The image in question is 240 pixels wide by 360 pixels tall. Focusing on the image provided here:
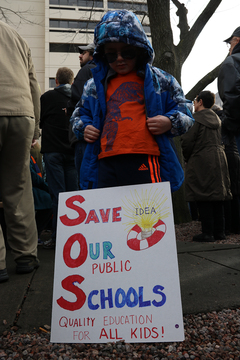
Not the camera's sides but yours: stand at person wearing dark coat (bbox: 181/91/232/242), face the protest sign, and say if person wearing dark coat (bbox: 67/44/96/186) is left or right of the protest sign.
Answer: right

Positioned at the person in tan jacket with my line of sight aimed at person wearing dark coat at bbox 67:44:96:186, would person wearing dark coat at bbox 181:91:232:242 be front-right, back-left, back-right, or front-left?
front-right

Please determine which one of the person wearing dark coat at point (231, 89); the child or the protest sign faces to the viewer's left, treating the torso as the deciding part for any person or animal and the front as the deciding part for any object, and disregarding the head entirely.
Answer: the person wearing dark coat

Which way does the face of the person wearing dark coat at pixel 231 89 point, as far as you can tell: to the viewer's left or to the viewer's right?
to the viewer's left

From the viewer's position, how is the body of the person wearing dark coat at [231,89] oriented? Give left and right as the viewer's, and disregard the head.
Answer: facing to the left of the viewer

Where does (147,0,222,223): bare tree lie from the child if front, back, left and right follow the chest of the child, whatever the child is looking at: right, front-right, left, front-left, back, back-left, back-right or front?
back

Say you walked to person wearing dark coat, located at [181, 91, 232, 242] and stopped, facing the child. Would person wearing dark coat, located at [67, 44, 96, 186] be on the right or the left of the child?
right

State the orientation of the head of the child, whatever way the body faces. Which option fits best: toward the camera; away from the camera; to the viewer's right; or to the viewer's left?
toward the camera

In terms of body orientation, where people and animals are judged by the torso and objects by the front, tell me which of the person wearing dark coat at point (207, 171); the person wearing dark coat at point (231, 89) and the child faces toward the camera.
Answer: the child

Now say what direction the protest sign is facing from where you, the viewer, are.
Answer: facing the viewer

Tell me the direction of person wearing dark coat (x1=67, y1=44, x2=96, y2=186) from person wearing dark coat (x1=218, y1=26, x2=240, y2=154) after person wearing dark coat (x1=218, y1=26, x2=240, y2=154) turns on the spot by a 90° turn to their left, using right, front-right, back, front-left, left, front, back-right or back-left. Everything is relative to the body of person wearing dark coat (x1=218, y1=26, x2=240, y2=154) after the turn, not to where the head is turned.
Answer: right

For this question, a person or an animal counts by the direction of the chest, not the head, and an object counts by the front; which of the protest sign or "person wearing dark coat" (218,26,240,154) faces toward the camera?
the protest sign

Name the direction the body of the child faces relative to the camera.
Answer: toward the camera

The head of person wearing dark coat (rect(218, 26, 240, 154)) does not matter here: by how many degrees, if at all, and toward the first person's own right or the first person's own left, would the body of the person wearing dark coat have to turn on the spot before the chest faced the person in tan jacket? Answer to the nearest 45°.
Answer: approximately 45° to the first person's own left

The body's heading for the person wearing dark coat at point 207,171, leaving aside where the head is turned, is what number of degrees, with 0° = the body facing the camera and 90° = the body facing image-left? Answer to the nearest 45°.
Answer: approximately 135°

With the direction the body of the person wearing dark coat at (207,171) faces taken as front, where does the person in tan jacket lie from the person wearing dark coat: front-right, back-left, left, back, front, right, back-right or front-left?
left

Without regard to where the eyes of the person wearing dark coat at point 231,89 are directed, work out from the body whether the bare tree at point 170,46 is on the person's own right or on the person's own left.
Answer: on the person's own right

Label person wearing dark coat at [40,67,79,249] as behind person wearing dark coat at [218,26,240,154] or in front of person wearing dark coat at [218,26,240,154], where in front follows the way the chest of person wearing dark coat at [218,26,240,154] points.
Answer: in front

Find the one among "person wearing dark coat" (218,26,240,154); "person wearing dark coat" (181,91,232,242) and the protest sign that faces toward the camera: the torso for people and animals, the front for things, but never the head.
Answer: the protest sign
